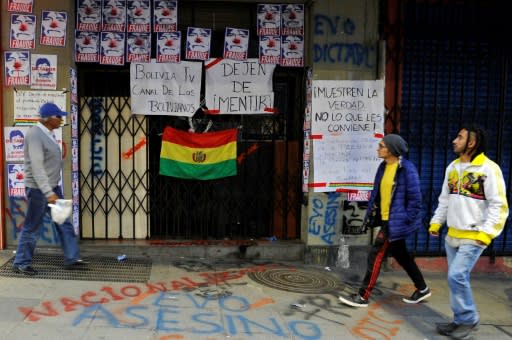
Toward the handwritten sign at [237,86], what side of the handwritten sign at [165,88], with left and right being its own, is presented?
left

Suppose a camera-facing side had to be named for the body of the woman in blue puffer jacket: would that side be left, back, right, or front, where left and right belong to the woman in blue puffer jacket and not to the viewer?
left

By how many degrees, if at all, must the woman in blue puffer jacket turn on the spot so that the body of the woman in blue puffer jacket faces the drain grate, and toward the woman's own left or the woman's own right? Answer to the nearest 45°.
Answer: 0° — they already face it

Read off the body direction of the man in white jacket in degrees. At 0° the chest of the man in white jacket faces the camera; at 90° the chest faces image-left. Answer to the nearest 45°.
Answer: approximately 45°

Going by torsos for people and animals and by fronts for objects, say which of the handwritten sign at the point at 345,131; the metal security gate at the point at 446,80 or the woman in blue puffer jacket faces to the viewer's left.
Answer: the woman in blue puffer jacket

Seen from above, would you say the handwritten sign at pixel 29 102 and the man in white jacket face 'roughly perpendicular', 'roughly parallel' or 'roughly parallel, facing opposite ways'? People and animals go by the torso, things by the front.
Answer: roughly perpendicular

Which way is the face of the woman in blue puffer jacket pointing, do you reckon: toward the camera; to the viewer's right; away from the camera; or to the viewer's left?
to the viewer's left

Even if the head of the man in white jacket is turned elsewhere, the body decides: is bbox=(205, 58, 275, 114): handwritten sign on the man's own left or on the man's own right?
on the man's own right

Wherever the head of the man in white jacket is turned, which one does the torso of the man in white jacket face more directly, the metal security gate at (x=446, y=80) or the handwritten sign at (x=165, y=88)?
the handwritten sign

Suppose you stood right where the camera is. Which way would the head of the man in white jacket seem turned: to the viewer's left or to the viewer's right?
to the viewer's left

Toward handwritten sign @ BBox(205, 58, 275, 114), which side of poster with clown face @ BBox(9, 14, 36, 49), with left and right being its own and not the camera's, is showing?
left

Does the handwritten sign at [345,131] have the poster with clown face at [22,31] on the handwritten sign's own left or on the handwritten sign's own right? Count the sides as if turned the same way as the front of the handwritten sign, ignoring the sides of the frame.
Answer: on the handwritten sign's own right

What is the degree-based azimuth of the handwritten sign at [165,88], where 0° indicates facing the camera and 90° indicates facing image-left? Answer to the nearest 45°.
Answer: approximately 0°
